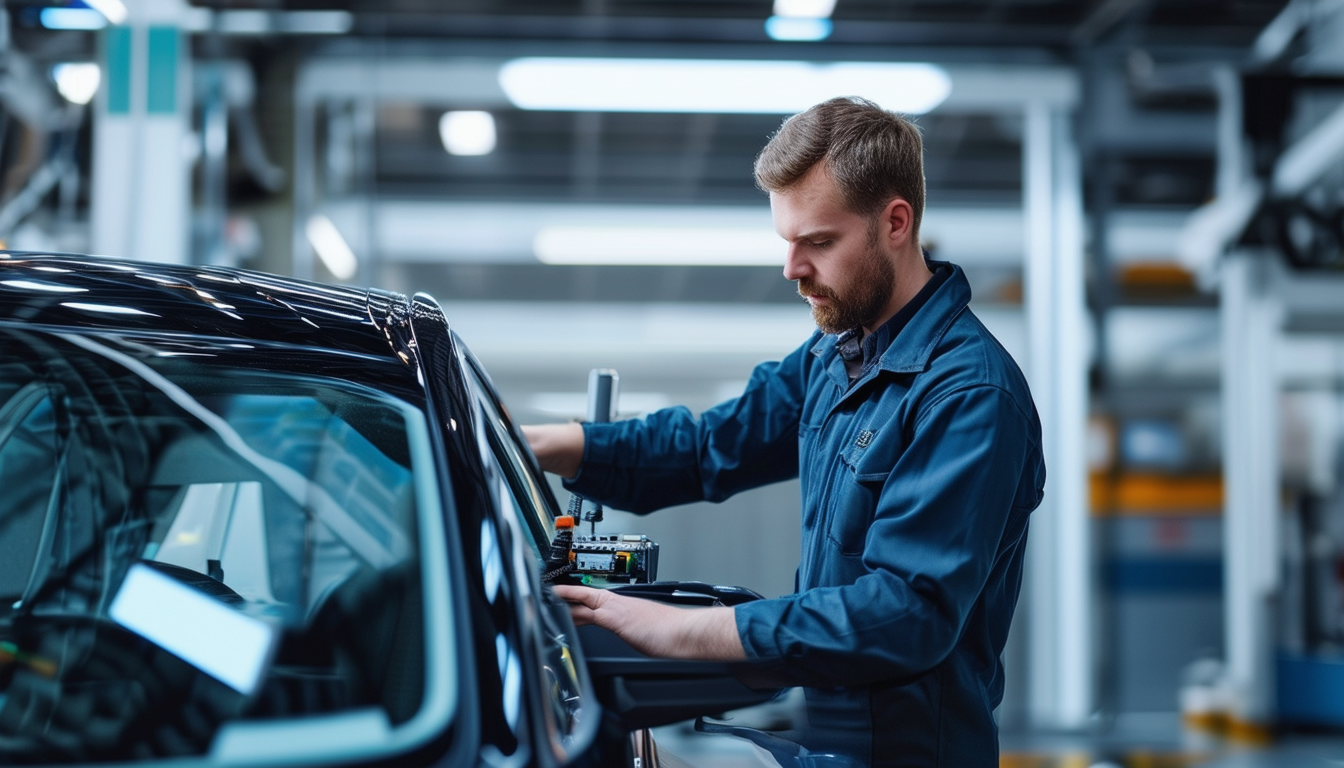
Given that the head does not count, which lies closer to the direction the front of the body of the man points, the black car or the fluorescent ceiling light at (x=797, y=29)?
the black car

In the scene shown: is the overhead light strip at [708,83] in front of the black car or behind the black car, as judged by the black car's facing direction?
behind

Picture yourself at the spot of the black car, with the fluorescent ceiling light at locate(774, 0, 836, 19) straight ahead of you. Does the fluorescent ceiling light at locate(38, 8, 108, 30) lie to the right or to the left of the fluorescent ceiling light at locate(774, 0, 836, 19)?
left

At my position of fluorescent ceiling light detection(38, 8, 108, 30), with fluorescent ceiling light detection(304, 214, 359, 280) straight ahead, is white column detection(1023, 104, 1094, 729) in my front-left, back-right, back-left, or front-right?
front-right

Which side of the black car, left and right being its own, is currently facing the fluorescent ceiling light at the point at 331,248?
back

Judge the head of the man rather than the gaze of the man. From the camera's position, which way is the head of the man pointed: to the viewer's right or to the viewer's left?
to the viewer's left

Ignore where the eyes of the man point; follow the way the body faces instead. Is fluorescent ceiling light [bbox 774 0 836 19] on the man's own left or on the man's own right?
on the man's own right

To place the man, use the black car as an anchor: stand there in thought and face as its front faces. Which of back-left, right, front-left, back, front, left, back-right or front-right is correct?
left

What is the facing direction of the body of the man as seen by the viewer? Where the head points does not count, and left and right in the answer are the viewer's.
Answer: facing the viewer and to the left of the viewer

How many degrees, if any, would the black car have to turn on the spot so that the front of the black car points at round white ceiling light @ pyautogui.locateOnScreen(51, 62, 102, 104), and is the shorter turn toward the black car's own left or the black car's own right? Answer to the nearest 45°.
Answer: approximately 180°

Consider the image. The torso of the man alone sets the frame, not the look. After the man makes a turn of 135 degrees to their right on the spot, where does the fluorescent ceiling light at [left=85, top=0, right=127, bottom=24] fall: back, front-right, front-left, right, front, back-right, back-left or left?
front-left

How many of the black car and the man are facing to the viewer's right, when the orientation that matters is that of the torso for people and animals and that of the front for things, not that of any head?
0

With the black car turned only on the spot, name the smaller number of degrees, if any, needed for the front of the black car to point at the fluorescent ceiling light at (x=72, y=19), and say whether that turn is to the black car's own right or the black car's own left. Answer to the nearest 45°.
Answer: approximately 180°

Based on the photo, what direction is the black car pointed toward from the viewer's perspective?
toward the camera
